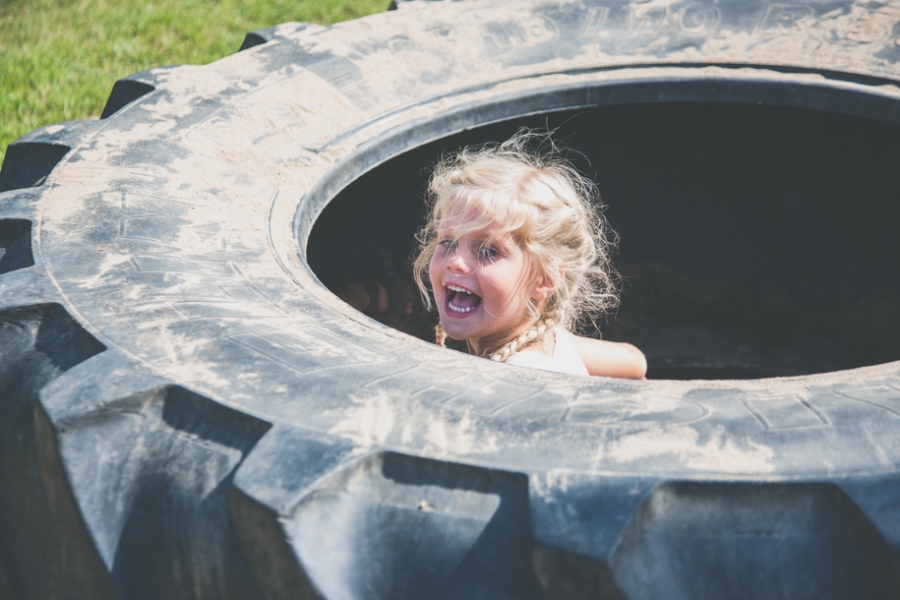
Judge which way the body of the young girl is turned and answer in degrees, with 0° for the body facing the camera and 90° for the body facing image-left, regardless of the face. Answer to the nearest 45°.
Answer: approximately 45°

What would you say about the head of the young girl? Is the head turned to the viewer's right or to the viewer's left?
to the viewer's left
